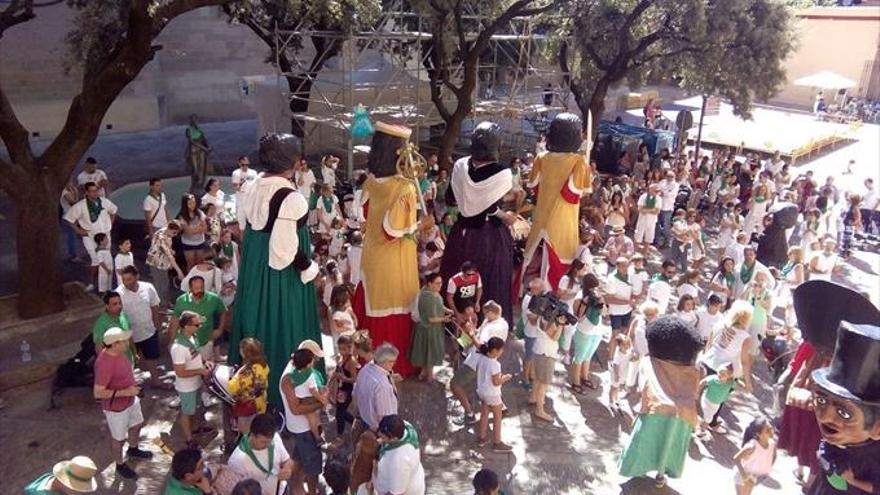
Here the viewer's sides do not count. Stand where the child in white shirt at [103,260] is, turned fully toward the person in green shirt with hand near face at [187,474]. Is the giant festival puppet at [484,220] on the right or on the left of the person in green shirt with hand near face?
left

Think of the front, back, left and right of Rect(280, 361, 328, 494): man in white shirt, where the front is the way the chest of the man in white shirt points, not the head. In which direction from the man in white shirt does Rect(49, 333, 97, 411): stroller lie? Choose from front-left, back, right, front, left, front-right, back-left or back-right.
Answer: back-left

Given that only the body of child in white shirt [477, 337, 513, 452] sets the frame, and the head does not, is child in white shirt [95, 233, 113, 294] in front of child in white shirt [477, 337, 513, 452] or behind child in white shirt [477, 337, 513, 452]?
behind
